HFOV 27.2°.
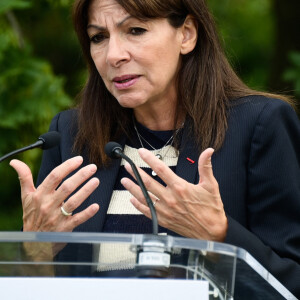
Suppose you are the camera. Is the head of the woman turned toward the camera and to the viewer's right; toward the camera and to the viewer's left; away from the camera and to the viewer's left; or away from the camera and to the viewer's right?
toward the camera and to the viewer's left

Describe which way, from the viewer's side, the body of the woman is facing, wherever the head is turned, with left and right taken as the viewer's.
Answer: facing the viewer and to the left of the viewer
